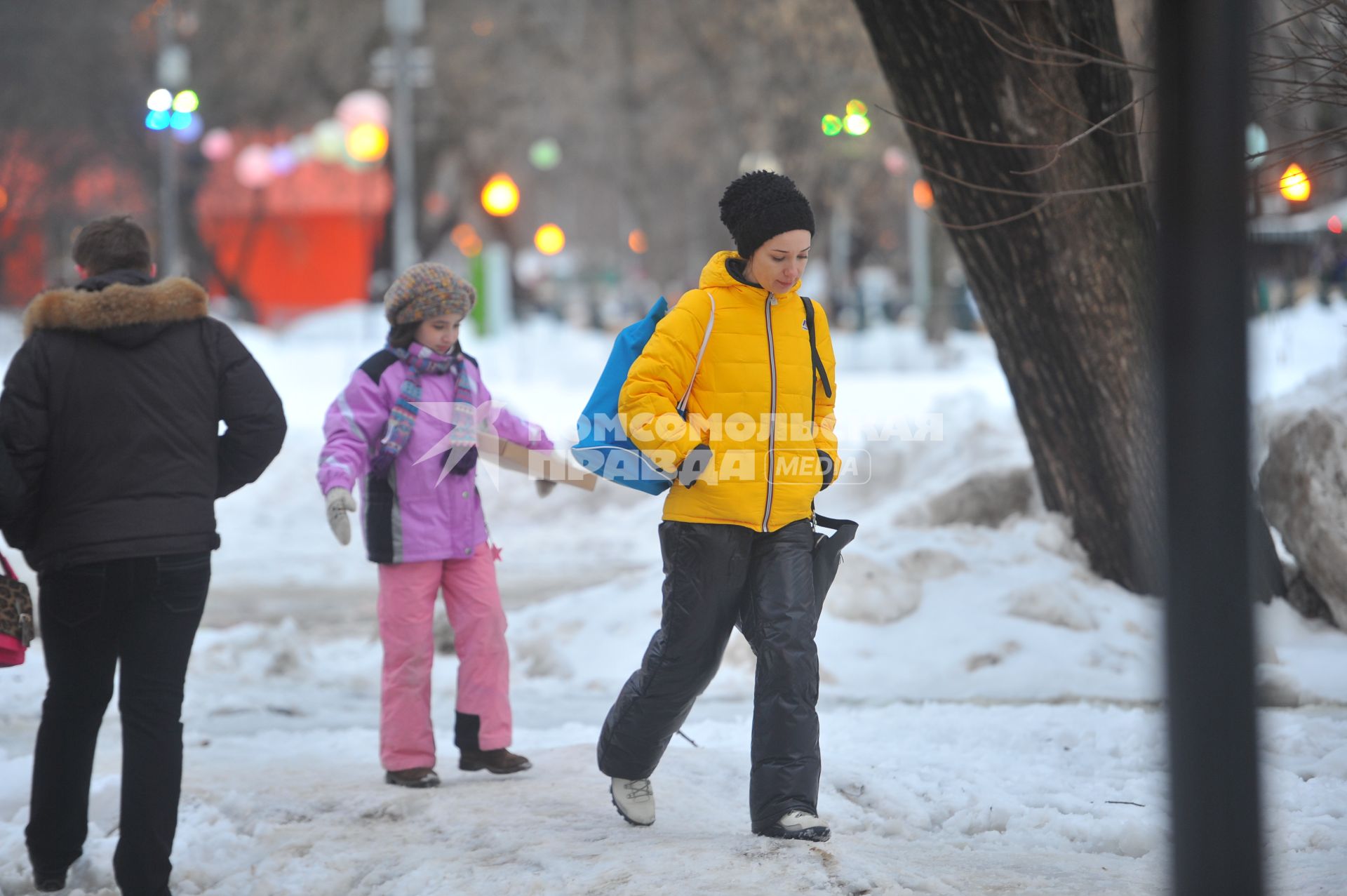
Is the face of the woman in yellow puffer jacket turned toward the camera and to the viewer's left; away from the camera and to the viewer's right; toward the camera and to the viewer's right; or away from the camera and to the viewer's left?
toward the camera and to the viewer's right

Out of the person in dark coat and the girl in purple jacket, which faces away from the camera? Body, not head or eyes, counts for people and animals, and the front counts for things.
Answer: the person in dark coat

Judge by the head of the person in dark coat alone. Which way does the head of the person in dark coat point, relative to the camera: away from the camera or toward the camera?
away from the camera

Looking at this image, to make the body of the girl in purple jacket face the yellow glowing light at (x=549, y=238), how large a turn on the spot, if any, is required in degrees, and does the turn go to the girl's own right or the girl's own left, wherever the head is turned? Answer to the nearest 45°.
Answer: approximately 135° to the girl's own left

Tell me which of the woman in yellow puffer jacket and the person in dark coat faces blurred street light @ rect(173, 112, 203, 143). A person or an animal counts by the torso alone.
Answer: the person in dark coat

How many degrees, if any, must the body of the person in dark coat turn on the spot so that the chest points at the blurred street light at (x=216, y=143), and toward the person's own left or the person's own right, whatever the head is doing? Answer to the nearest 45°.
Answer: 0° — they already face it

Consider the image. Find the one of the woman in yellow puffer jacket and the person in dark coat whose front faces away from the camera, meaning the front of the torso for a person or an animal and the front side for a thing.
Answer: the person in dark coat

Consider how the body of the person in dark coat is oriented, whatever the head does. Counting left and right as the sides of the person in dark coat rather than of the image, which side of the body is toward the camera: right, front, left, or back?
back

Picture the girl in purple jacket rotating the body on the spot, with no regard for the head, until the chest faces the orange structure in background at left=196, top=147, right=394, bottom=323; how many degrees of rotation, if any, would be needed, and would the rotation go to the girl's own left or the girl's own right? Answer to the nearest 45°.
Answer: approximately 135° to the girl's own left

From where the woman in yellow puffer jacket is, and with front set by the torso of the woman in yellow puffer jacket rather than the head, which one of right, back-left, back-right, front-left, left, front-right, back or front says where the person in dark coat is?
back-right

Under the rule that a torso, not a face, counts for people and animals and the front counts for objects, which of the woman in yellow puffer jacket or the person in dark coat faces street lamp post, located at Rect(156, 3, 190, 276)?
the person in dark coat

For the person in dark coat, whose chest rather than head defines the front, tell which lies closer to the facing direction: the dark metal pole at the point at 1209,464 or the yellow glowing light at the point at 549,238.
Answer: the yellow glowing light

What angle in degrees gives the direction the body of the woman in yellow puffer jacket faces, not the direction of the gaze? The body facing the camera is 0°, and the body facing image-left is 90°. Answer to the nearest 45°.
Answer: approximately 315°

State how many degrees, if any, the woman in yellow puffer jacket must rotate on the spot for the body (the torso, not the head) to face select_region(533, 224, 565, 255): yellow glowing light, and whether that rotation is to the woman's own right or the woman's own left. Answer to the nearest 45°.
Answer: approximately 135° to the woman's own left

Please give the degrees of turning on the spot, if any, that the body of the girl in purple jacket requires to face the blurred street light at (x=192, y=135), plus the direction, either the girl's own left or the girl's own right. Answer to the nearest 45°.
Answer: approximately 135° to the girl's own left

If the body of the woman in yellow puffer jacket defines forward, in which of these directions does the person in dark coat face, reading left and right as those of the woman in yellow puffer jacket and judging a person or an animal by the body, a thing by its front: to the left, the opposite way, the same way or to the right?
the opposite way
